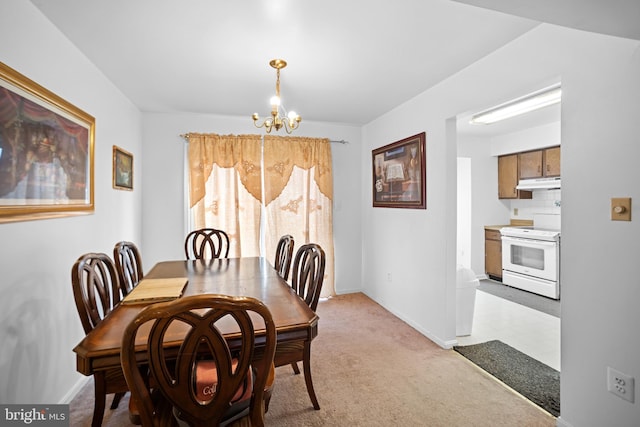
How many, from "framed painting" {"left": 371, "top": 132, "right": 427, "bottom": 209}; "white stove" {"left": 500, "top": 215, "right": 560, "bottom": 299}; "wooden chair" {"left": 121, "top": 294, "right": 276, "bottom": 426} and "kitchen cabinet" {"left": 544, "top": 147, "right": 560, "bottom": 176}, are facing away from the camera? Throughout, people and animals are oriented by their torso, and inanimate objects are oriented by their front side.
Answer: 1

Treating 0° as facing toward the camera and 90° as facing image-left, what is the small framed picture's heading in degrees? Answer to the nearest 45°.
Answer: approximately 315°

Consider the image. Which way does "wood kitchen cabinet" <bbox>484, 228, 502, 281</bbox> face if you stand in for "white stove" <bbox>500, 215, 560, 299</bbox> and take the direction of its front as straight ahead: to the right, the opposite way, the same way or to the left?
the same way

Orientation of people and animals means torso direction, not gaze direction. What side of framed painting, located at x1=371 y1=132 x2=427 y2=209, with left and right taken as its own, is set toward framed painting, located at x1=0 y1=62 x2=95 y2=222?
front

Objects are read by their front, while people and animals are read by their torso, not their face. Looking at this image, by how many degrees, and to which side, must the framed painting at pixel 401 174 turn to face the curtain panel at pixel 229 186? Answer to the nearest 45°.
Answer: approximately 45° to its right

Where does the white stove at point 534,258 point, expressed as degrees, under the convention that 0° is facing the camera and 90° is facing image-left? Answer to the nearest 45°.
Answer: approximately 45°

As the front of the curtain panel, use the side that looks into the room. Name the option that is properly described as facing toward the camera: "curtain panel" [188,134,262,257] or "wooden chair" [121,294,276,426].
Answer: the curtain panel

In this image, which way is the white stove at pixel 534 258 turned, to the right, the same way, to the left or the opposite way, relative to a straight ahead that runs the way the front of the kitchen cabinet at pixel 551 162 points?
the same way

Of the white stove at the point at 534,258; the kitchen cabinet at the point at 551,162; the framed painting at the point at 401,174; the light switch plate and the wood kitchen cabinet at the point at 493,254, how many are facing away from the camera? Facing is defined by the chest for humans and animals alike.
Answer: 0

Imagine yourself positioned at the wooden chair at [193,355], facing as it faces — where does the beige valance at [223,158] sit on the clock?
The beige valance is roughly at 12 o'clock from the wooden chair.

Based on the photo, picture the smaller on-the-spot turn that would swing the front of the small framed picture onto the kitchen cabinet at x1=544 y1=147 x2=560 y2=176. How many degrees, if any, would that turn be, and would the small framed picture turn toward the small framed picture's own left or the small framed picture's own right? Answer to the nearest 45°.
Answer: approximately 45° to the small framed picture's own left

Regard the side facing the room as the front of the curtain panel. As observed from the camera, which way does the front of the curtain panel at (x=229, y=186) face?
facing the viewer

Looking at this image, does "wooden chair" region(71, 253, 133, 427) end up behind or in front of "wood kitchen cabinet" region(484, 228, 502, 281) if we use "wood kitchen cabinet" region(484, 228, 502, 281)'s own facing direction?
in front

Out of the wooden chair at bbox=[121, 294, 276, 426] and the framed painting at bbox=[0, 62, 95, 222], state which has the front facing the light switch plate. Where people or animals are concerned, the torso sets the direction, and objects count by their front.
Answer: the framed painting

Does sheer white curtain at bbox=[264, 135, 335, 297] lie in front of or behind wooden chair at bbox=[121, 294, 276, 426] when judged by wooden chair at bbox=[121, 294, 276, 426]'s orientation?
in front

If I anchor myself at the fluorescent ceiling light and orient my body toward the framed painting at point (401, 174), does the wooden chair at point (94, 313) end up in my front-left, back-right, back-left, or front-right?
front-left

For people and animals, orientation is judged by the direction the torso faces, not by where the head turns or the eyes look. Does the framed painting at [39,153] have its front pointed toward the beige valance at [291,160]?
no

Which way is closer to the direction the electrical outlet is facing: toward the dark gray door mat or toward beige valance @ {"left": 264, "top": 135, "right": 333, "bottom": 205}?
the beige valance
